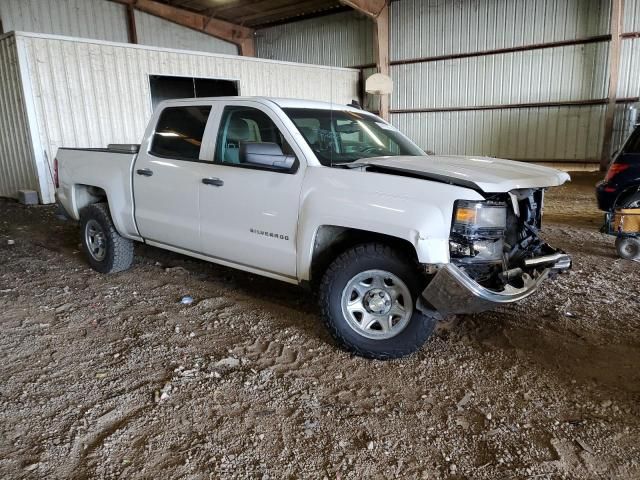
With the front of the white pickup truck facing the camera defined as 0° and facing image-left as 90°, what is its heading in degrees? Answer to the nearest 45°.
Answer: approximately 315°

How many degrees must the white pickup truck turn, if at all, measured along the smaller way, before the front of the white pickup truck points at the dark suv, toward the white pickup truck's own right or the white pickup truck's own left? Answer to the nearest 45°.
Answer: approximately 90° to the white pickup truck's own left
